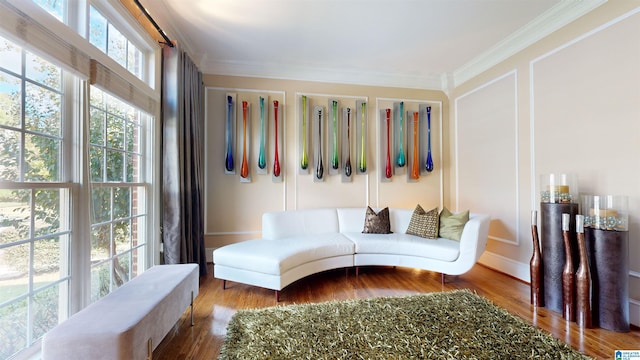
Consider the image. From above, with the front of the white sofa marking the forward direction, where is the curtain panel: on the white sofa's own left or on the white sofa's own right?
on the white sofa's own right

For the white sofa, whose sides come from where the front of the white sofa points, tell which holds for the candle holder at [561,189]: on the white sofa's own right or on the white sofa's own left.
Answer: on the white sofa's own left

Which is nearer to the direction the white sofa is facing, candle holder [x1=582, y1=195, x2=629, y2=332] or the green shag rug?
the green shag rug

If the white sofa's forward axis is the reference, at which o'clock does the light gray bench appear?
The light gray bench is roughly at 1 o'clock from the white sofa.

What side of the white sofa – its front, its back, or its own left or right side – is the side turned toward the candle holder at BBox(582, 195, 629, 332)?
left

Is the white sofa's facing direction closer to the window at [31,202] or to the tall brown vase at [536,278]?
the window

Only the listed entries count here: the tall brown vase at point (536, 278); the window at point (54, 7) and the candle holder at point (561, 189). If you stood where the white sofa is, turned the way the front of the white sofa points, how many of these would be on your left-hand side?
2

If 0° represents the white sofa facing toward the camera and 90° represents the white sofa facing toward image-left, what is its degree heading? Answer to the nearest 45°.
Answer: approximately 0°

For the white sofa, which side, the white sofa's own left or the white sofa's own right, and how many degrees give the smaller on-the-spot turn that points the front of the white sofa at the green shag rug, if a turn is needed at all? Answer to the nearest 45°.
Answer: approximately 45° to the white sofa's own left

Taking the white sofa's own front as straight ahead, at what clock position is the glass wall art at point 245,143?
The glass wall art is roughly at 4 o'clock from the white sofa.

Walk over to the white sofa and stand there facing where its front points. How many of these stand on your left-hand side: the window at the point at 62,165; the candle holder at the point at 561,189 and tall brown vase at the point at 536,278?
2

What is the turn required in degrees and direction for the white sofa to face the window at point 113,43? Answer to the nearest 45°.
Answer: approximately 45° to its right
